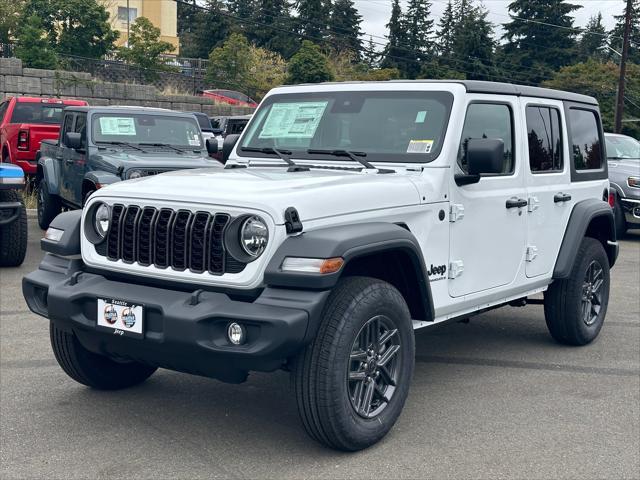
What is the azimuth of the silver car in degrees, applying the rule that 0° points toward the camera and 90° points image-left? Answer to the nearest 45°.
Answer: approximately 315°

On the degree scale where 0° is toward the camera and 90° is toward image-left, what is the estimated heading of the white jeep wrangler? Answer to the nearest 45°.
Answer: approximately 45°

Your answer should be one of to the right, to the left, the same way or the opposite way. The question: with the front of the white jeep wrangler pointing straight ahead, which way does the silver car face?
to the left

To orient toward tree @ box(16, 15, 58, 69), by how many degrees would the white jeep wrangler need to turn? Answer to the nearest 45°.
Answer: approximately 135° to its right

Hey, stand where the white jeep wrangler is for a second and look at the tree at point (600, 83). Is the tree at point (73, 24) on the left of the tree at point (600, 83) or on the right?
left
